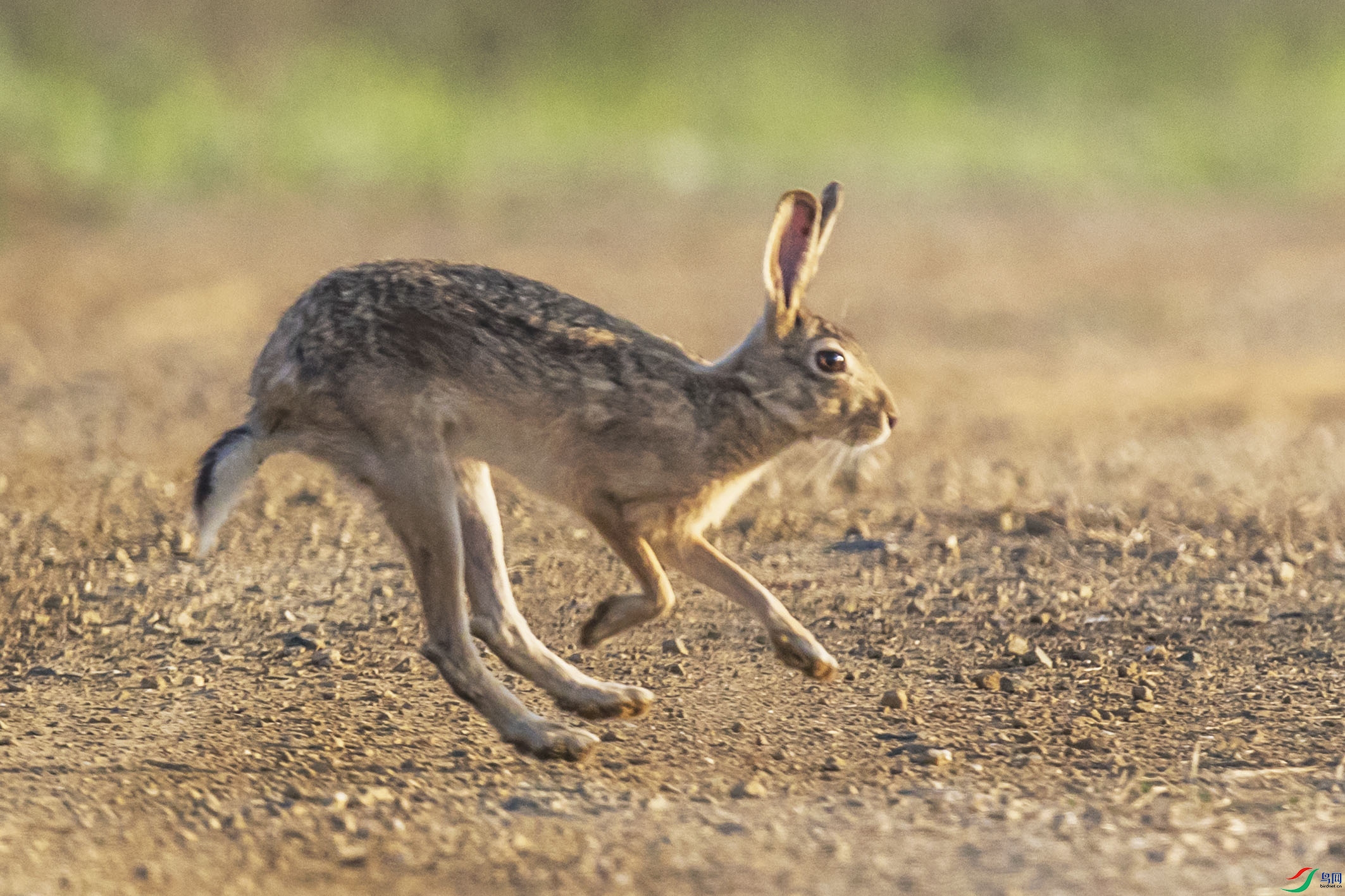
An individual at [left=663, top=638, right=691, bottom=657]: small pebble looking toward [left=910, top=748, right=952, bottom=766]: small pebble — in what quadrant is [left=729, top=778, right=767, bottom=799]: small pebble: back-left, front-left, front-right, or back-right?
front-right

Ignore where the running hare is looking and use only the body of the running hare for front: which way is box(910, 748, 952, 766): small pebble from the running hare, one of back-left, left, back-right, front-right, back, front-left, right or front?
front

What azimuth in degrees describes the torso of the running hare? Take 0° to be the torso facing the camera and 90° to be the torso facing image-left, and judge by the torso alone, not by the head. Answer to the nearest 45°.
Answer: approximately 270°

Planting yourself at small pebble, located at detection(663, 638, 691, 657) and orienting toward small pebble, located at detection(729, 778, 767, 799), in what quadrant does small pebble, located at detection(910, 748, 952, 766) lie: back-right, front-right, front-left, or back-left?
front-left
